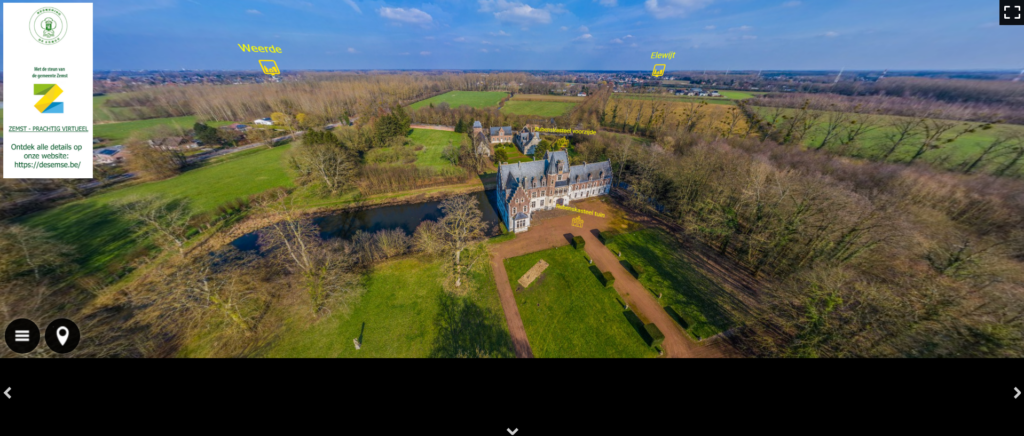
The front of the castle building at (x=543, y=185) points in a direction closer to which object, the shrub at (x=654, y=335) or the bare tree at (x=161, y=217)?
the shrub

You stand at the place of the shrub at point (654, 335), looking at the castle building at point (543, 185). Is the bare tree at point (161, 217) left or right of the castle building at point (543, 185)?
left

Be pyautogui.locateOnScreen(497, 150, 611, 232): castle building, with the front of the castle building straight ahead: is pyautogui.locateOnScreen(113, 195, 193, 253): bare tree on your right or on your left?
on your right

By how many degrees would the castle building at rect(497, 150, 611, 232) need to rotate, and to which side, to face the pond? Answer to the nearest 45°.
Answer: approximately 135° to its right

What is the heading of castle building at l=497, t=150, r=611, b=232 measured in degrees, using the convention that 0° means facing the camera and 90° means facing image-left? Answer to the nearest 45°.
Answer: approximately 315°
